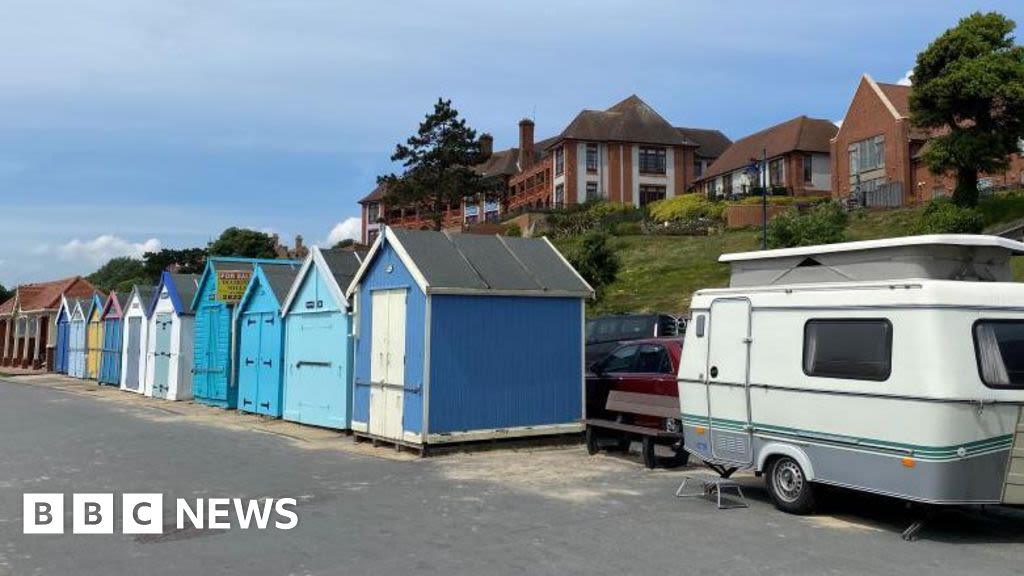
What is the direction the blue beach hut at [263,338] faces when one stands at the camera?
facing the viewer and to the left of the viewer

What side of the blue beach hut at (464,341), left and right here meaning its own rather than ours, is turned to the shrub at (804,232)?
back

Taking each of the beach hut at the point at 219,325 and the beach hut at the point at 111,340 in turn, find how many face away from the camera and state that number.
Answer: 0

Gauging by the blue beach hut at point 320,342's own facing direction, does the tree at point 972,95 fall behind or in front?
behind

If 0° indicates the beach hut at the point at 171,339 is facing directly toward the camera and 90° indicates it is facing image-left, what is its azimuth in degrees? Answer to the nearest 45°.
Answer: approximately 45°

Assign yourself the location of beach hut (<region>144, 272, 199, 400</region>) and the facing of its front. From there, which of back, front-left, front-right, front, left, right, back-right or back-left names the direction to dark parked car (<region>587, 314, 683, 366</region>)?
left

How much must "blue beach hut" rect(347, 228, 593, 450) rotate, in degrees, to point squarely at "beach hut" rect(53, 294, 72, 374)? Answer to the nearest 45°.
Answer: approximately 90° to its right

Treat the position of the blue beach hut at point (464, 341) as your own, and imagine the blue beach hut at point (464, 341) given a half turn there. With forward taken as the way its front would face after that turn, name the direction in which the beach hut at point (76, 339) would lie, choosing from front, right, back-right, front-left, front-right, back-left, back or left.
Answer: left
